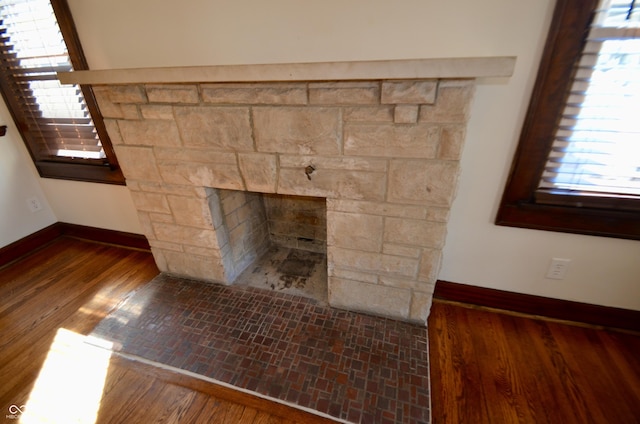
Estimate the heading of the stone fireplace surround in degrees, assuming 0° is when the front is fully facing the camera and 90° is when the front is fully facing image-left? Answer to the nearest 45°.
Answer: approximately 45°

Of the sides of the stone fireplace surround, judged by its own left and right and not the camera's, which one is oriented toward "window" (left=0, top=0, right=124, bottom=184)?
right

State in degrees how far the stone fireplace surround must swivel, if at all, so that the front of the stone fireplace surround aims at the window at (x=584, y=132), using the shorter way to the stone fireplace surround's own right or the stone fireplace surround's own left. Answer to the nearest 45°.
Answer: approximately 135° to the stone fireplace surround's own left

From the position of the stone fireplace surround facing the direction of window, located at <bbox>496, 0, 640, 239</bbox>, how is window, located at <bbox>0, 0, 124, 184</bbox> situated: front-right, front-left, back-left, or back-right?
back-left
